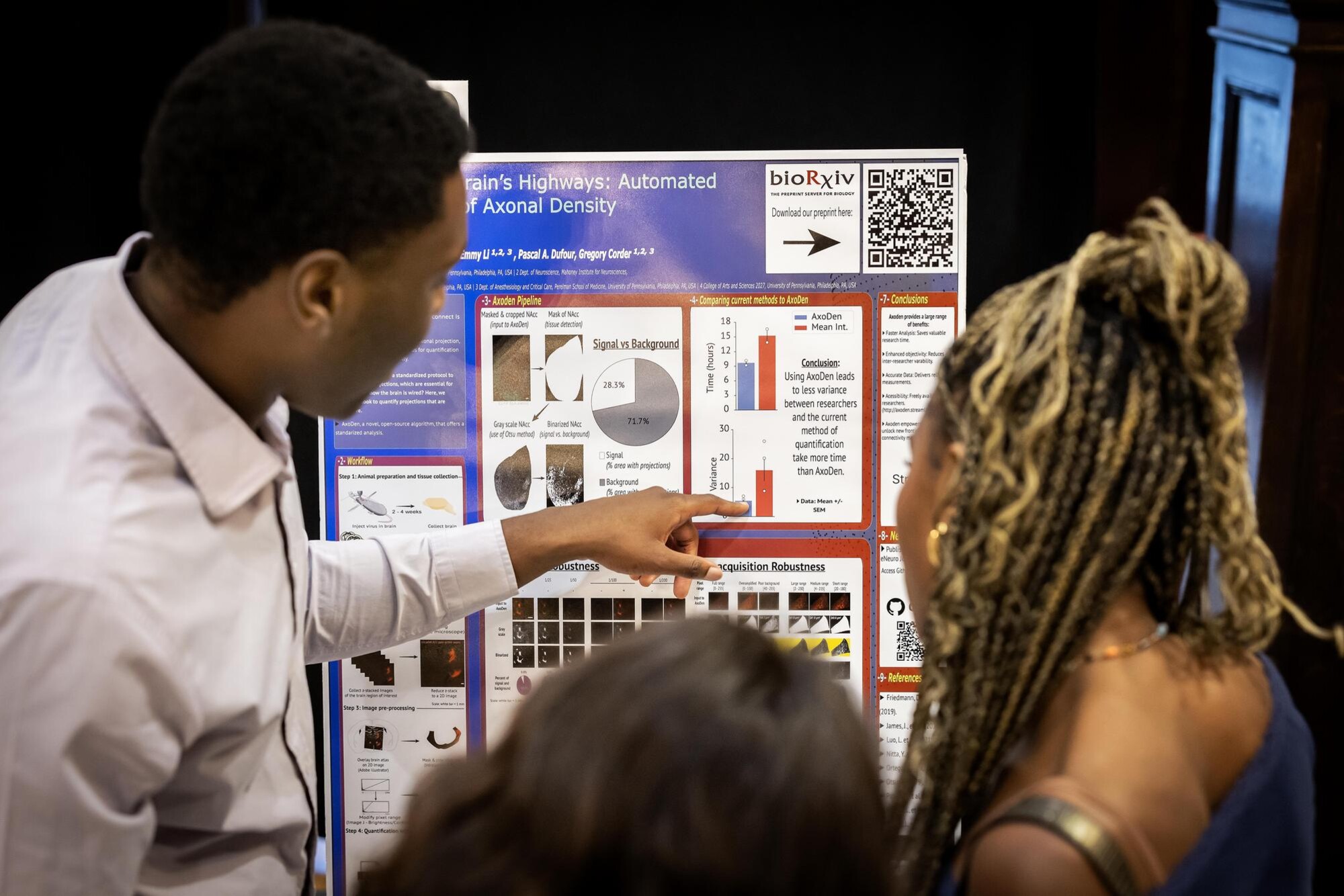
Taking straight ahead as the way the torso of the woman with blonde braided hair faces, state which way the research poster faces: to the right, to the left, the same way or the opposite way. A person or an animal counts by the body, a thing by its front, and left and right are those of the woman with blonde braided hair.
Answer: the opposite way

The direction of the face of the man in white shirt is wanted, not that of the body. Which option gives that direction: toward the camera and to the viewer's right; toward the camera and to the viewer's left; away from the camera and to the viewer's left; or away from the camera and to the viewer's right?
away from the camera and to the viewer's right

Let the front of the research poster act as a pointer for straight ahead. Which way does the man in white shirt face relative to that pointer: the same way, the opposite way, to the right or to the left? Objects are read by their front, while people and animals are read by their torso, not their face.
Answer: to the left

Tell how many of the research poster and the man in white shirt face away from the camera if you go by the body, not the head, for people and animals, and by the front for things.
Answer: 0

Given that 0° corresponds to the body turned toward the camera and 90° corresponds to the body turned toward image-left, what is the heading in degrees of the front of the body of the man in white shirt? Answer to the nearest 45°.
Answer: approximately 270°

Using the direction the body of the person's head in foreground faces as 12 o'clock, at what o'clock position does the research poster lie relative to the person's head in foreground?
The research poster is roughly at 12 o'clock from the person's head in foreground.

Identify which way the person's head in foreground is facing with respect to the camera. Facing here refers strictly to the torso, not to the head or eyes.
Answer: away from the camera

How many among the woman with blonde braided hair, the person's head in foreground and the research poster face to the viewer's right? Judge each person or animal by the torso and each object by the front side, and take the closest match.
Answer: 0

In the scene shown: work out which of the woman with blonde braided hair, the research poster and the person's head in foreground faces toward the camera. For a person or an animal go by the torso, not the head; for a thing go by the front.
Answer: the research poster

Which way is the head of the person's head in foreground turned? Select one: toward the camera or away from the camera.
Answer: away from the camera

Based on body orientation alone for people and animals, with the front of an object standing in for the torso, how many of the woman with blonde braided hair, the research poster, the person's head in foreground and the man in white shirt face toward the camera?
1

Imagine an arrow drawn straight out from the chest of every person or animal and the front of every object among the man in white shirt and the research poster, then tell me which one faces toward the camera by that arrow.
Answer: the research poster

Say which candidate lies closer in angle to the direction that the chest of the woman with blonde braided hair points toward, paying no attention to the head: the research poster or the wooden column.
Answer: the research poster

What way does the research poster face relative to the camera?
toward the camera

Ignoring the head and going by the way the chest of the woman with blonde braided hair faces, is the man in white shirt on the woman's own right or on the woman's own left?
on the woman's own left

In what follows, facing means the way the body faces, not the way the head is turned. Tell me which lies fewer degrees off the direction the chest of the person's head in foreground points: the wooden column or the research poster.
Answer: the research poster

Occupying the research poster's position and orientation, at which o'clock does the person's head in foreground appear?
The person's head in foreground is roughly at 12 o'clock from the research poster.

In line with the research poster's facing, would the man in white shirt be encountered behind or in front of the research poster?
in front

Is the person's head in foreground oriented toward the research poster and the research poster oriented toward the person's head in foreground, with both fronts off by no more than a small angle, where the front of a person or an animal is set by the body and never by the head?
yes

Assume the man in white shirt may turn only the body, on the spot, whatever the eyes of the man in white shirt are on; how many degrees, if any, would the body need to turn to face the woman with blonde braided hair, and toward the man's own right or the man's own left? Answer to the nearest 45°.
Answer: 0° — they already face them
